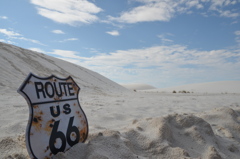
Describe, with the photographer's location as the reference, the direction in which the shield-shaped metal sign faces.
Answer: facing the viewer and to the right of the viewer
